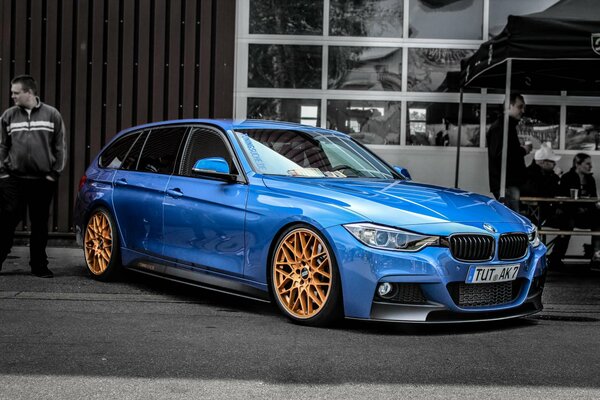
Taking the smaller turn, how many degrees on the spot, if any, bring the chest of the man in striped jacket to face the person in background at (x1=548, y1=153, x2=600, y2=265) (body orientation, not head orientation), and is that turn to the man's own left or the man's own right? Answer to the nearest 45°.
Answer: approximately 90° to the man's own left

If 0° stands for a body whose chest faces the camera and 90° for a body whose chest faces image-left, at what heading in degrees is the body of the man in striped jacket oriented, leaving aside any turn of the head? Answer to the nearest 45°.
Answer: approximately 0°

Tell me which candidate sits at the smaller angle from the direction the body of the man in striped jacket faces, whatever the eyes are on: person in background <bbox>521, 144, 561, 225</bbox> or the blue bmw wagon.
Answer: the blue bmw wagon

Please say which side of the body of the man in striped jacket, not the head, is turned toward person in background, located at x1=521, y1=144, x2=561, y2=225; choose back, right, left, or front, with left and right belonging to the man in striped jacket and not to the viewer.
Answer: left

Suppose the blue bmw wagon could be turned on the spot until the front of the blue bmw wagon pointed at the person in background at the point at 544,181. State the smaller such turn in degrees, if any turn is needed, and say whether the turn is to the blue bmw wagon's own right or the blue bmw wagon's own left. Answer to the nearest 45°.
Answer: approximately 90° to the blue bmw wagon's own left

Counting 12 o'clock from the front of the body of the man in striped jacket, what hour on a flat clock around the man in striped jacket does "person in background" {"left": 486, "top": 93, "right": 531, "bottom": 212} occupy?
The person in background is roughly at 9 o'clock from the man in striped jacket.

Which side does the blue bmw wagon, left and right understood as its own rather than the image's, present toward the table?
left

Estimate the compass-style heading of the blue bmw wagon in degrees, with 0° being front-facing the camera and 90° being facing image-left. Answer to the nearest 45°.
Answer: approximately 315°
